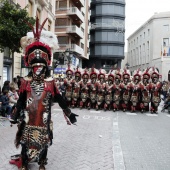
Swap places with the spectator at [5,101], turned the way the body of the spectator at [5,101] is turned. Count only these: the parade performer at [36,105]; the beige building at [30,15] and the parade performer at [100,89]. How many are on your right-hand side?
1

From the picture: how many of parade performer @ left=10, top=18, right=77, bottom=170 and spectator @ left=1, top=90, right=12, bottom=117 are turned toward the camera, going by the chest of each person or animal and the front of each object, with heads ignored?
1

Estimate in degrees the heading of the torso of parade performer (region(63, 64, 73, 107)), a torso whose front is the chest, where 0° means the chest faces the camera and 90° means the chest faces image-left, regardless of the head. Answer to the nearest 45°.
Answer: approximately 0°

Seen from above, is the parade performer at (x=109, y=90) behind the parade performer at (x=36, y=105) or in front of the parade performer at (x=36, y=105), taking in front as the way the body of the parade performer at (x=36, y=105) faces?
behind

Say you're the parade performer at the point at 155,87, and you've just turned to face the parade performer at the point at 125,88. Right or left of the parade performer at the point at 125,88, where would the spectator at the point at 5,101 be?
left

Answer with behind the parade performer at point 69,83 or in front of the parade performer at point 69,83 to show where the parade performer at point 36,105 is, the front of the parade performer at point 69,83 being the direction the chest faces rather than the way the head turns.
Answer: in front

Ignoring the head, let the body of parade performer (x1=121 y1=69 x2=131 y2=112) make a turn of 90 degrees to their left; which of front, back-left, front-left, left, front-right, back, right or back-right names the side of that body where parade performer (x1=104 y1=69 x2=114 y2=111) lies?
back
